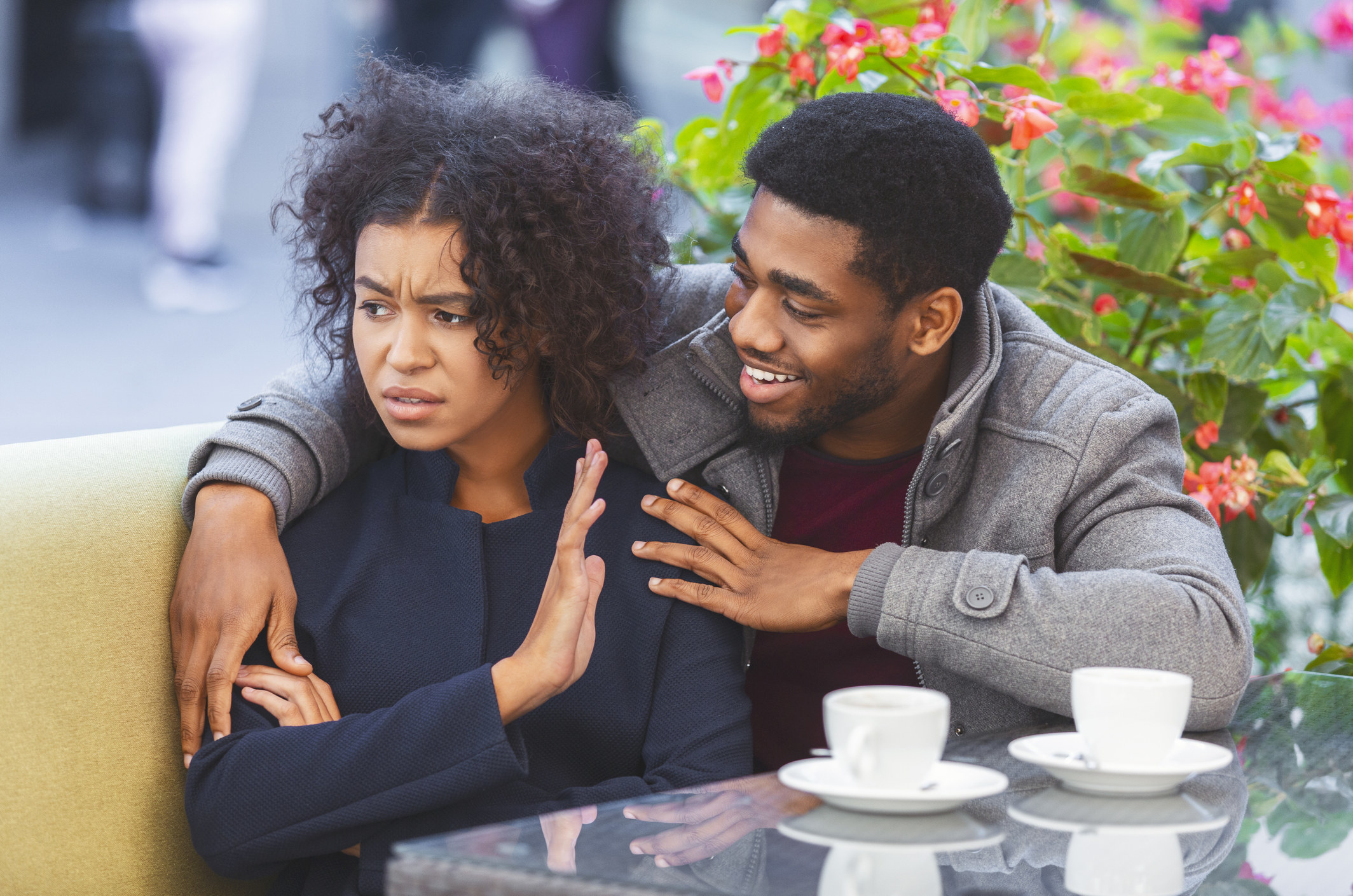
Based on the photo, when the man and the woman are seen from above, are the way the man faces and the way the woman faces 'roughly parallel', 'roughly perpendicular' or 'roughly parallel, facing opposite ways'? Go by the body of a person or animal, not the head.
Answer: roughly parallel

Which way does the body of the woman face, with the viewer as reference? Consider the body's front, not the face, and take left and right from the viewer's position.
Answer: facing the viewer and to the left of the viewer

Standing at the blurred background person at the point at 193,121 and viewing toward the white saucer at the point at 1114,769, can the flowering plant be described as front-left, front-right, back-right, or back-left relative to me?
front-left

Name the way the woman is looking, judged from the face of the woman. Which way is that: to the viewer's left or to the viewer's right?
to the viewer's left

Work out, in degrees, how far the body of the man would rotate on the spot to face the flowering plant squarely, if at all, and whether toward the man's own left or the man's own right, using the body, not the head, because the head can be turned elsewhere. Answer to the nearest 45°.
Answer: approximately 180°

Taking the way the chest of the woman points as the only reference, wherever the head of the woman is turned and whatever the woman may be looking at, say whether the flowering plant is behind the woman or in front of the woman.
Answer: behind
